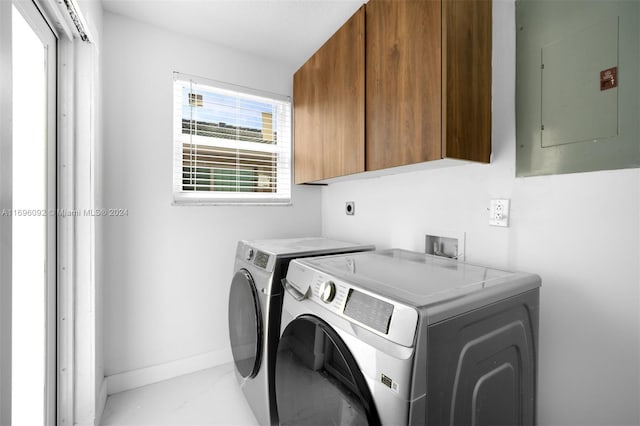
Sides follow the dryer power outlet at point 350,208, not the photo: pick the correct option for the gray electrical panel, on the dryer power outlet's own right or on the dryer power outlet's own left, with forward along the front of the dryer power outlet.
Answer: on the dryer power outlet's own left

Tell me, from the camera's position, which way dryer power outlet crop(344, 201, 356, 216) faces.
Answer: facing the viewer and to the left of the viewer

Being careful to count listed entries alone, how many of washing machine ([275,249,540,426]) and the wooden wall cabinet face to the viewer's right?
0

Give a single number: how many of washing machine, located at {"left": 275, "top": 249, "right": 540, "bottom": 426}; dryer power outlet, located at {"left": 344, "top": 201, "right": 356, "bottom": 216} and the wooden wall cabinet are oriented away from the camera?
0

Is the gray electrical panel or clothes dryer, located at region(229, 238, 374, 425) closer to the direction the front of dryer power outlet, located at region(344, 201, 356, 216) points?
the clothes dryer

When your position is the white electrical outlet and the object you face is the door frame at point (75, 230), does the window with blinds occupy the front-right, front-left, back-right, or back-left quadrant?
front-right

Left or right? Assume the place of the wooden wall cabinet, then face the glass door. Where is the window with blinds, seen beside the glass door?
right

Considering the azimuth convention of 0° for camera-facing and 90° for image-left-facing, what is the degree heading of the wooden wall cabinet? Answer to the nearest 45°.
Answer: approximately 45°

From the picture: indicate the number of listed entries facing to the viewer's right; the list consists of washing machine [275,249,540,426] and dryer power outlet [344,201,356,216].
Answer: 0

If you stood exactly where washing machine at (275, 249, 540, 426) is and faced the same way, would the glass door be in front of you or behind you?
in front
